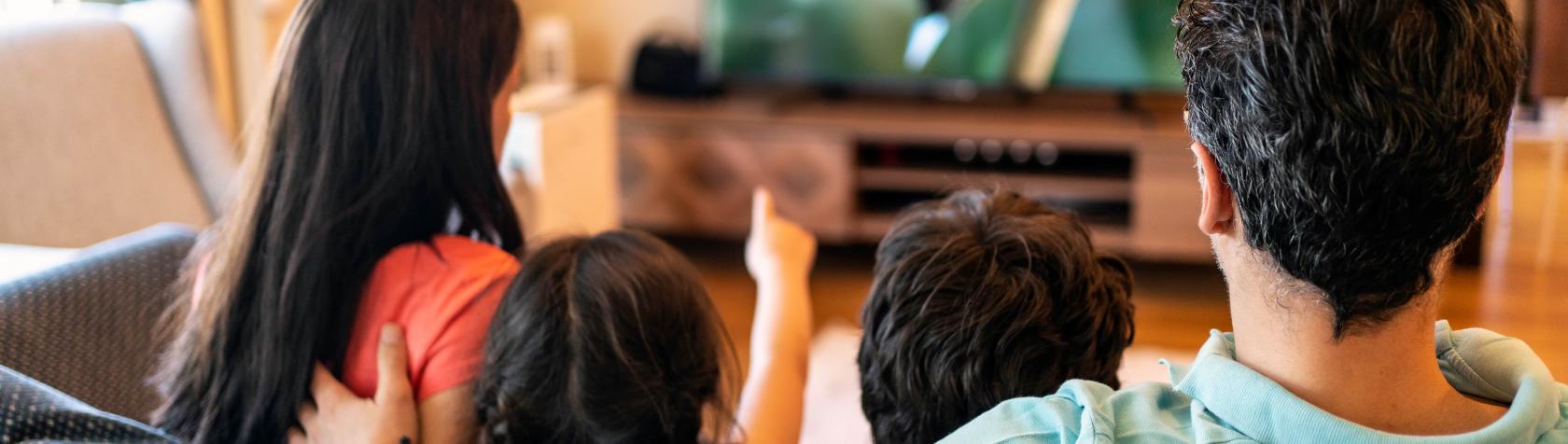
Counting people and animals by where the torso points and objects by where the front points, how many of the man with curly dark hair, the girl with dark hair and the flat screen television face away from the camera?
2

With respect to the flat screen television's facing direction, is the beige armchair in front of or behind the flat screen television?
in front

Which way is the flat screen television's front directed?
toward the camera

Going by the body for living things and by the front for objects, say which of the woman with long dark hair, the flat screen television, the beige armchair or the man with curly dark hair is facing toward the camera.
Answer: the flat screen television

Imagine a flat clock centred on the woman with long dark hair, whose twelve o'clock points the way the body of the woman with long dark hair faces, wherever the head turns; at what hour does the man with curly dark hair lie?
The man with curly dark hair is roughly at 3 o'clock from the woman with long dark hair.

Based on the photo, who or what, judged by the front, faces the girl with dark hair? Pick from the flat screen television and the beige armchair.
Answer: the flat screen television

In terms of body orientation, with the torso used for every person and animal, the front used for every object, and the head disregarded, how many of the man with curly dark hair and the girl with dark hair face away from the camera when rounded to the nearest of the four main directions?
2

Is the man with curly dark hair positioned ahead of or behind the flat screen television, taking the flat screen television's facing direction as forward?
ahead

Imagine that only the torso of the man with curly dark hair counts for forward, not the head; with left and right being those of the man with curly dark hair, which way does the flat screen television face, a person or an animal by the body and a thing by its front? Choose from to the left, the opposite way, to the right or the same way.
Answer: the opposite way

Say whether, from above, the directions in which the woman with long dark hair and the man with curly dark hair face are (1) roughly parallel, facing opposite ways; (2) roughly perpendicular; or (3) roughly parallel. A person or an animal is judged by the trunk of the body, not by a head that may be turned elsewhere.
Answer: roughly parallel

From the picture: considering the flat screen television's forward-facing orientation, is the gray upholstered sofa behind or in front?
in front

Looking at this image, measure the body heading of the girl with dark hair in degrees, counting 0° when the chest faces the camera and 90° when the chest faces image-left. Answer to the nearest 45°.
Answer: approximately 180°

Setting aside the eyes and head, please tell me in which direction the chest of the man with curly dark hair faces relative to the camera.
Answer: away from the camera

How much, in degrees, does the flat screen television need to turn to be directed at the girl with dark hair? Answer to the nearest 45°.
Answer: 0° — it already faces them
